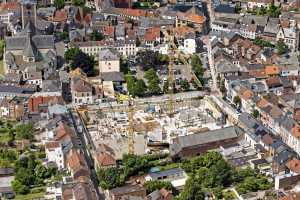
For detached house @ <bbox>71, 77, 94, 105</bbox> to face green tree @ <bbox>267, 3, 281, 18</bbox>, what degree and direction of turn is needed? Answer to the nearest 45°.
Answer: approximately 135° to its left

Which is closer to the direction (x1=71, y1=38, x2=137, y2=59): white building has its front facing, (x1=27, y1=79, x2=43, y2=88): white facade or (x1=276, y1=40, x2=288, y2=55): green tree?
the white facade

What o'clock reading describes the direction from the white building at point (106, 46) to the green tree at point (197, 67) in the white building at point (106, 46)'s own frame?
The green tree is roughly at 10 o'clock from the white building.

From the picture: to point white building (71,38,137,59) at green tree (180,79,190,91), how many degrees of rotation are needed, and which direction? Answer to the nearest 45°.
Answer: approximately 45° to its left

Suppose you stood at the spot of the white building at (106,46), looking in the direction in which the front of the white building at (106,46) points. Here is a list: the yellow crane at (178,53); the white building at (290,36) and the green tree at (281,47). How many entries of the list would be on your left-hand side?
3

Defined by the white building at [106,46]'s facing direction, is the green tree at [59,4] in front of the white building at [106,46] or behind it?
behind

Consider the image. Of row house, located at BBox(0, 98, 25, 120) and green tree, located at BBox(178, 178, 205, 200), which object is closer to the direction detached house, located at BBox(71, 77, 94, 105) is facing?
the green tree

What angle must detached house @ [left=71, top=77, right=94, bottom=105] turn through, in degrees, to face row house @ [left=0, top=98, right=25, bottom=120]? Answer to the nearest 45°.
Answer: approximately 90° to its right

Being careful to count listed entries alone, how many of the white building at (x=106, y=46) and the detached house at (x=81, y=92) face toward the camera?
2

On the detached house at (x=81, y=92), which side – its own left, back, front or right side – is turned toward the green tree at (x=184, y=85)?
left

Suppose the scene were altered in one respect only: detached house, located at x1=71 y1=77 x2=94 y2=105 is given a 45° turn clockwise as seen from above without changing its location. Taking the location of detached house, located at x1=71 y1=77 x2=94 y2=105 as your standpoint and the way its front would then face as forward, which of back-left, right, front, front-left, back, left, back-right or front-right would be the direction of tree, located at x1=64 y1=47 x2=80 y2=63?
back-right

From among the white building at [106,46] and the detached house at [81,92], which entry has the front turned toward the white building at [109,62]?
the white building at [106,46]
